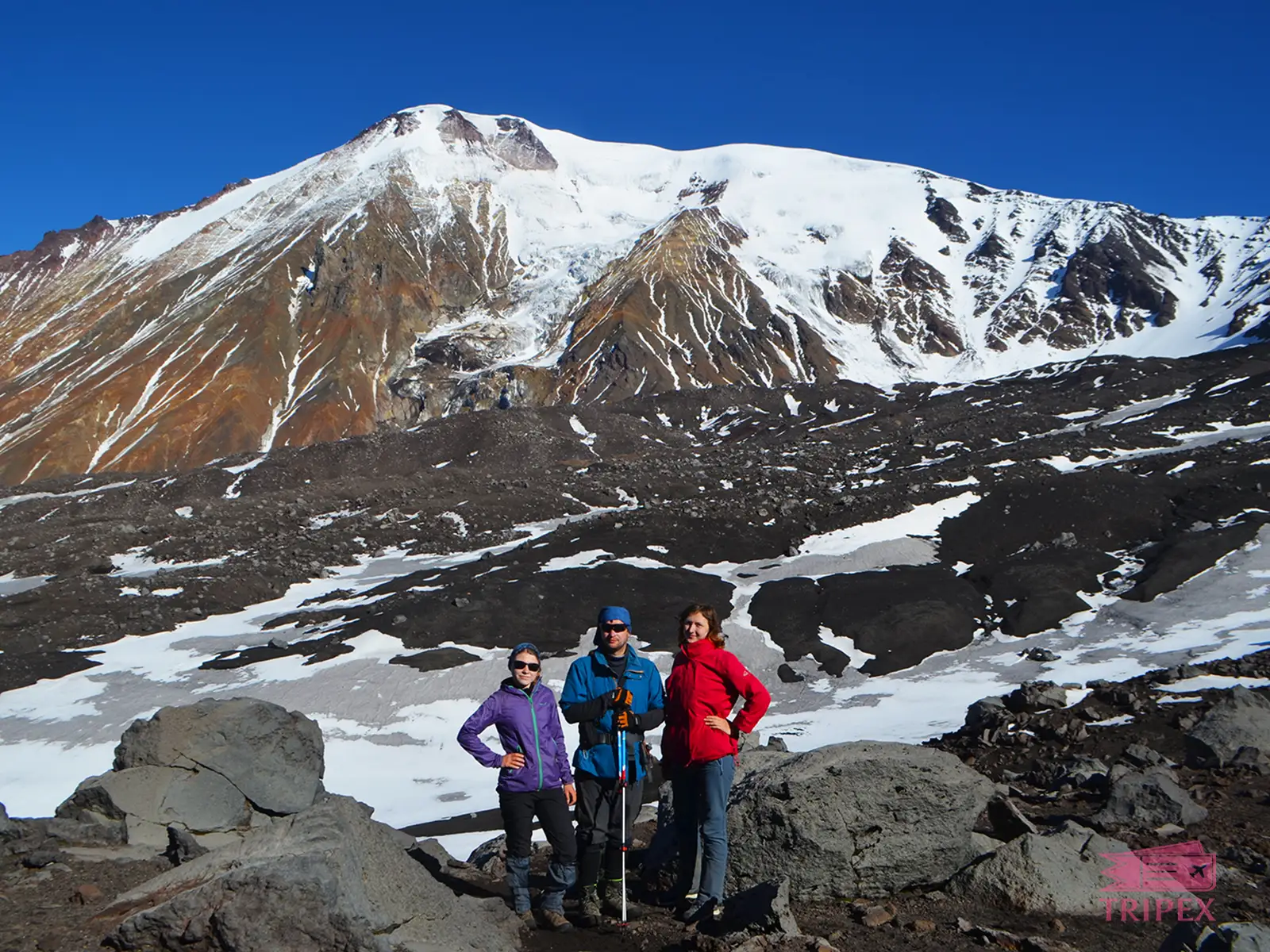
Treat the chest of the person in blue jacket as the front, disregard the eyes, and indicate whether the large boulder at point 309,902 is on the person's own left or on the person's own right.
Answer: on the person's own right

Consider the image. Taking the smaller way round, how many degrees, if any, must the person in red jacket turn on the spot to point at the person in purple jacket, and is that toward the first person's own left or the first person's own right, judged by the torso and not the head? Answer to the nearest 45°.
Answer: approximately 45° to the first person's own right

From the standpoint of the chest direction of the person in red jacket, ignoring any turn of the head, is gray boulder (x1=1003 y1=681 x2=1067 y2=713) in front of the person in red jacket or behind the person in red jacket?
behind

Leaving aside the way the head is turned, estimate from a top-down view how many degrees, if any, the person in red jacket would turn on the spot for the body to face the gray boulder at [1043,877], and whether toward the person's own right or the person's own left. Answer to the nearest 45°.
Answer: approximately 135° to the person's own left

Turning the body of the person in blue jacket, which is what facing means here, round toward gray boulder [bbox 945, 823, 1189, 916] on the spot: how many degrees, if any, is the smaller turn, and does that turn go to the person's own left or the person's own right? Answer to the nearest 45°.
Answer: approximately 90° to the person's own left

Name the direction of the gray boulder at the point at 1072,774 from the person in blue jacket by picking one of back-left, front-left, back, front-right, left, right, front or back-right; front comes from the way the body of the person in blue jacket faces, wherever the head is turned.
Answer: back-left

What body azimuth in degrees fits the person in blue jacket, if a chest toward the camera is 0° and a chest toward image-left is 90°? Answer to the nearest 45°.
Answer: approximately 0°

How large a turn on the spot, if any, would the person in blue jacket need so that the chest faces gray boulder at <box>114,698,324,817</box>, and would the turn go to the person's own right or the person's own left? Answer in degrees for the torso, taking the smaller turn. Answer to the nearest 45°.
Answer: approximately 135° to the person's own right

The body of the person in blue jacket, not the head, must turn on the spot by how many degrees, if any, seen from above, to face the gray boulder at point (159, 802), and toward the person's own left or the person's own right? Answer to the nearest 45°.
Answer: approximately 135° to the person's own right

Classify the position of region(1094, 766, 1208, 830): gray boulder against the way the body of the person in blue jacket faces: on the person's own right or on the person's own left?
on the person's own left

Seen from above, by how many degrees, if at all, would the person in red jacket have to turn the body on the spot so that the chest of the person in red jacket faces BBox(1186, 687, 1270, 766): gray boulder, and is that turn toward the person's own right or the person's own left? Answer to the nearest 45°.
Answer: approximately 180°
